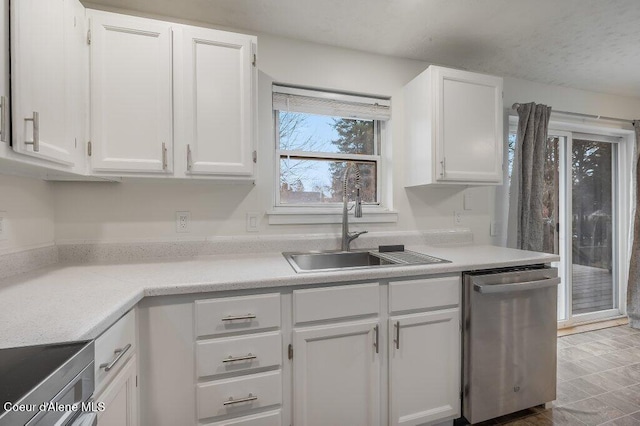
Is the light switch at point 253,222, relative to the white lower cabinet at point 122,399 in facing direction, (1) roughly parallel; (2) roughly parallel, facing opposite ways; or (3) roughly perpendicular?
roughly perpendicular

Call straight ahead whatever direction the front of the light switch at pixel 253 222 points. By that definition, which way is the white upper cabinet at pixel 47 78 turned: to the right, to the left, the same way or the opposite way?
to the left

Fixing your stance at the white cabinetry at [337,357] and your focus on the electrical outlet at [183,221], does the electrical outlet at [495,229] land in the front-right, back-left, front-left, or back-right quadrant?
back-right

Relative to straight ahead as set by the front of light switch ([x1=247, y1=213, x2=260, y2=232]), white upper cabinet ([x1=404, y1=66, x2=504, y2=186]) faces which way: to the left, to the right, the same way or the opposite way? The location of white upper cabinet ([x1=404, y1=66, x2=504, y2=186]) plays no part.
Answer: the same way

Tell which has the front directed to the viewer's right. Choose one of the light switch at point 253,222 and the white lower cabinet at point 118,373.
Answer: the white lower cabinet

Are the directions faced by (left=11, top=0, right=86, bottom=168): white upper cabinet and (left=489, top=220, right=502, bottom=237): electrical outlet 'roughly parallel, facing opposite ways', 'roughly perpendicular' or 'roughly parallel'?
roughly perpendicular

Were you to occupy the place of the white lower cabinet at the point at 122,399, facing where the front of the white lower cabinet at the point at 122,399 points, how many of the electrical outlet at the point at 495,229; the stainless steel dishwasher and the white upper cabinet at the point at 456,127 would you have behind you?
0

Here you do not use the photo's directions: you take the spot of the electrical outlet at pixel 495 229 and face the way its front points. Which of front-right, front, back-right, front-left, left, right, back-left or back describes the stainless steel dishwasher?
front-right

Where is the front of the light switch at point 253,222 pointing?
toward the camera

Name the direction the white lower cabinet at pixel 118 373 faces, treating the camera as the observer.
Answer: facing to the right of the viewer

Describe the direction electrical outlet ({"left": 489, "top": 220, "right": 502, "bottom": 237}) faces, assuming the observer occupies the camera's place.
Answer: facing the viewer and to the right of the viewer

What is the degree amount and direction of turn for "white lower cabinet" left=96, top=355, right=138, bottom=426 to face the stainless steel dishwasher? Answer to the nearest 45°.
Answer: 0° — it already faces it

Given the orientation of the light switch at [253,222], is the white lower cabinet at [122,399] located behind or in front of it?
in front

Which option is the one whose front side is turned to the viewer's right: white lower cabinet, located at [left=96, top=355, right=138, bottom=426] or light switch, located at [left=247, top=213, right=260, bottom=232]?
the white lower cabinet

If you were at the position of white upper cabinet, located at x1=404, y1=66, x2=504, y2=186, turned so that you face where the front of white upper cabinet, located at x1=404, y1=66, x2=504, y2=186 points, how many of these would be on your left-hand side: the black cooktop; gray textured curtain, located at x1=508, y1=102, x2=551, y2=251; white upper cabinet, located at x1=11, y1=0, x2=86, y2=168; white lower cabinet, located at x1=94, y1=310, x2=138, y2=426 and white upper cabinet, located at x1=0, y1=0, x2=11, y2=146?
1

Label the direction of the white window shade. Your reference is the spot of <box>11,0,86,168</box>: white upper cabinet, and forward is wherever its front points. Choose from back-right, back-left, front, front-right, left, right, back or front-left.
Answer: front-left

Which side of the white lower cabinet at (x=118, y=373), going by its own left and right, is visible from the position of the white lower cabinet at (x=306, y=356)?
front

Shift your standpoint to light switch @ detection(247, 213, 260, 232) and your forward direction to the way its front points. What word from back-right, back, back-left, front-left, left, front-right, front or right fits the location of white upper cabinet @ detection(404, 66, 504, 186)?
left

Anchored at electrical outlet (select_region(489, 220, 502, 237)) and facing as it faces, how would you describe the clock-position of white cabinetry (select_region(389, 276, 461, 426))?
The white cabinetry is roughly at 2 o'clock from the electrical outlet.

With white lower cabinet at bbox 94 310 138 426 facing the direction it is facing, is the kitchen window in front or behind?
in front
